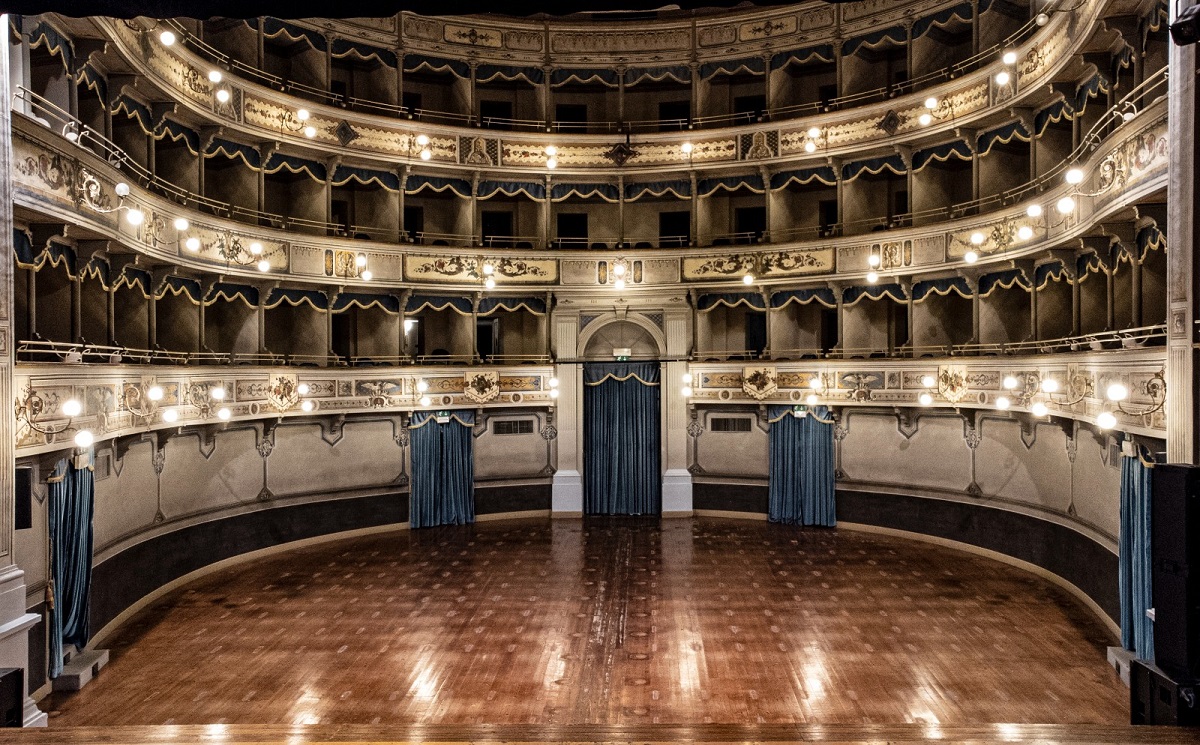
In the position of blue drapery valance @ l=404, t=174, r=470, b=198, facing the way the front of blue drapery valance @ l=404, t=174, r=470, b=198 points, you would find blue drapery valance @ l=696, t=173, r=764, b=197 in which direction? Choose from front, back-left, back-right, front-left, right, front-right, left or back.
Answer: left

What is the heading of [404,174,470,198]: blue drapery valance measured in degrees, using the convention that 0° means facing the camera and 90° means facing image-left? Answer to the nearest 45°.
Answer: approximately 0°

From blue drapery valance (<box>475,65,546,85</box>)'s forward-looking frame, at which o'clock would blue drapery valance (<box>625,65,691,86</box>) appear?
blue drapery valance (<box>625,65,691,86</box>) is roughly at 9 o'clock from blue drapery valance (<box>475,65,546,85</box>).

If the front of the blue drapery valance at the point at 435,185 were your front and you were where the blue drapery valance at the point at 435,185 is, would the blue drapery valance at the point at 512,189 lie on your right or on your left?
on your left

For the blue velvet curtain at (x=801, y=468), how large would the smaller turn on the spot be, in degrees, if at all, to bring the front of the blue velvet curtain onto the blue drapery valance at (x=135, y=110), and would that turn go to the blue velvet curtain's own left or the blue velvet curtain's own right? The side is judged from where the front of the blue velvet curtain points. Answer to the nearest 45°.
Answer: approximately 45° to the blue velvet curtain's own right

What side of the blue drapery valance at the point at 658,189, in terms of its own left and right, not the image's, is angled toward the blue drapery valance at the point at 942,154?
left

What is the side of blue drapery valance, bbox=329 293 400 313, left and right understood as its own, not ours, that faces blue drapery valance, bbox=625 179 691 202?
left

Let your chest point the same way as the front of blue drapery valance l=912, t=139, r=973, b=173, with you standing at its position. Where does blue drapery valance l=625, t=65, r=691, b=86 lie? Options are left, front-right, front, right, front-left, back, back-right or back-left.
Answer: front-right

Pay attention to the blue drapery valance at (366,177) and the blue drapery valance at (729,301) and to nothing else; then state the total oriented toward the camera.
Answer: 2

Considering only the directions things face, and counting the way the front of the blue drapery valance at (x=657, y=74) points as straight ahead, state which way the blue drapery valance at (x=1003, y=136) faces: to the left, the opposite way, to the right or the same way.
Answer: to the right

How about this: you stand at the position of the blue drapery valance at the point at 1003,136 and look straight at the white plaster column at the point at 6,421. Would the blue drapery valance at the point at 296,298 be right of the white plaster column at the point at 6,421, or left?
right

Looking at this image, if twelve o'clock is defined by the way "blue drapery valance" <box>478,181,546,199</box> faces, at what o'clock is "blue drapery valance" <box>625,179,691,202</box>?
"blue drapery valance" <box>625,179,691,202</box> is roughly at 9 o'clock from "blue drapery valance" <box>478,181,546,199</box>.
